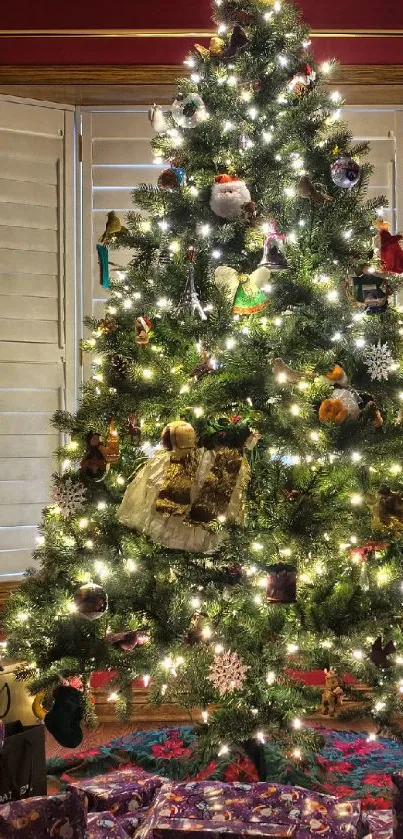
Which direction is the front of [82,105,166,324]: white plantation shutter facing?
toward the camera

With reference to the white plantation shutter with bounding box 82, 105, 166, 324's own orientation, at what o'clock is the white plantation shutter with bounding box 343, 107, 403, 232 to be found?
the white plantation shutter with bounding box 343, 107, 403, 232 is roughly at 9 o'clock from the white plantation shutter with bounding box 82, 105, 166, 324.

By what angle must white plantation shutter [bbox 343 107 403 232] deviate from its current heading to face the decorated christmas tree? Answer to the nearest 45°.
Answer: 0° — it already faces it

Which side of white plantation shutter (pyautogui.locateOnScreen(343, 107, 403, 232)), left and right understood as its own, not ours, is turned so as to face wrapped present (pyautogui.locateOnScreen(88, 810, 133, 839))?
front

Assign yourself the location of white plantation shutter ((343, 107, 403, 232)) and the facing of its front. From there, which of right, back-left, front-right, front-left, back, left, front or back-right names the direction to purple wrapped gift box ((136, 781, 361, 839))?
front

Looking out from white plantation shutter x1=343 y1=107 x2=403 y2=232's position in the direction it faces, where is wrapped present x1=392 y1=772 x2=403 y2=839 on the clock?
The wrapped present is roughly at 12 o'clock from the white plantation shutter.

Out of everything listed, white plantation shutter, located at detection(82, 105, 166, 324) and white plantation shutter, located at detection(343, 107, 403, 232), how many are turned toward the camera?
2

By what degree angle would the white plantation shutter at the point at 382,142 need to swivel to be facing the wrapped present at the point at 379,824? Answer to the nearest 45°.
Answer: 0° — it already faces it

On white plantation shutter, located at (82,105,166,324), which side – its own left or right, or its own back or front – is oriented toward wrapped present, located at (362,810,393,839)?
front

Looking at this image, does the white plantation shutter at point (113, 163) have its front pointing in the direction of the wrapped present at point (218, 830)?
yes

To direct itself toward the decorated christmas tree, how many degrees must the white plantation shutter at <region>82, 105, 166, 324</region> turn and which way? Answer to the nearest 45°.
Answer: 0° — it already faces it

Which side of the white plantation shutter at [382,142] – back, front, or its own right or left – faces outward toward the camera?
front

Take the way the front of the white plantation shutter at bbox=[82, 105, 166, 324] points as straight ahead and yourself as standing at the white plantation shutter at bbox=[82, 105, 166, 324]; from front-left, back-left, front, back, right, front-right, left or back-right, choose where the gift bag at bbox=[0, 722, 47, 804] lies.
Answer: front
